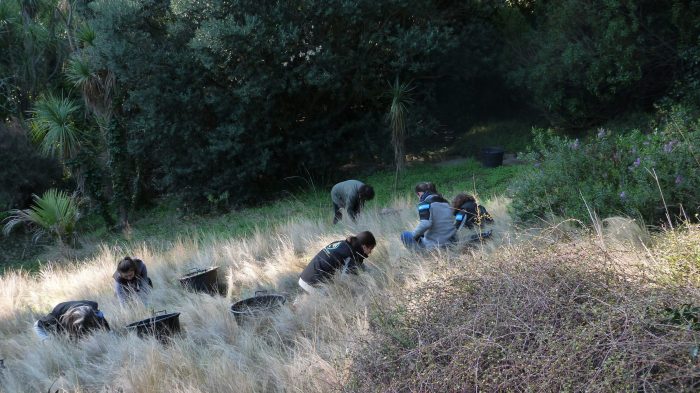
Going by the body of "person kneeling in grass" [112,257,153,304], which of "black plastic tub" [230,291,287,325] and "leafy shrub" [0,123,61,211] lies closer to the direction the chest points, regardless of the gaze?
the black plastic tub

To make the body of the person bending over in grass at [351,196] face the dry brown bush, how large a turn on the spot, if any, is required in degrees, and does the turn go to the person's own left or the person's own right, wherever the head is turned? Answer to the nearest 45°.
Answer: approximately 90° to the person's own right

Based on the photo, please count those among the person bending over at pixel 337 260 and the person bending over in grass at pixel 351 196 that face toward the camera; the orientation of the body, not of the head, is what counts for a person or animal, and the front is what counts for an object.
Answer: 0

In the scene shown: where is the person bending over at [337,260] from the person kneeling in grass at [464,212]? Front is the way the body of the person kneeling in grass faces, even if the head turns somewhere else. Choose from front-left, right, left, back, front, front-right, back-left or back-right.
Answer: front

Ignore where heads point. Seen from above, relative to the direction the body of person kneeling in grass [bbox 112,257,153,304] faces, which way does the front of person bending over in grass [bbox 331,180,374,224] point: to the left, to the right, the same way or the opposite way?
to the left

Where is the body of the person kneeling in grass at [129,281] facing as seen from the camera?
toward the camera

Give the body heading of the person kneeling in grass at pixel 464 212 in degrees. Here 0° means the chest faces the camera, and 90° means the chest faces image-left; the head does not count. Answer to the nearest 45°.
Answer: approximately 45°

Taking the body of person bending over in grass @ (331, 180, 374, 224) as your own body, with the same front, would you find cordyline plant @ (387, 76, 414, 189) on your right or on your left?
on your left

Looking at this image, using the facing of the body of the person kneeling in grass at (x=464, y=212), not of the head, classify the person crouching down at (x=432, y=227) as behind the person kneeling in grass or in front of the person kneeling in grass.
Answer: in front

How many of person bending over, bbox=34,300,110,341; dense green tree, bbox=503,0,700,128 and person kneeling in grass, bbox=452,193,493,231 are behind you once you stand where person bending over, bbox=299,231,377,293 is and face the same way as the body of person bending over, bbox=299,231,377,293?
1

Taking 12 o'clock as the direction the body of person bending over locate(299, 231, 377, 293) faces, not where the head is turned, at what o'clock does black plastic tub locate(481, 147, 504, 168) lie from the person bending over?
The black plastic tub is roughly at 10 o'clock from the person bending over.

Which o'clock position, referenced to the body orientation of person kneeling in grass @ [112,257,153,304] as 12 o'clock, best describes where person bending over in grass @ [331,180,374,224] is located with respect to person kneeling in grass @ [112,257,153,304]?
person bending over in grass @ [331,180,374,224] is roughly at 8 o'clock from person kneeling in grass @ [112,257,153,304].

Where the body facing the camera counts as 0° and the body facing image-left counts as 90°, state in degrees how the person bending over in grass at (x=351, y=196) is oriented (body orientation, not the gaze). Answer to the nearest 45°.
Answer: approximately 270°

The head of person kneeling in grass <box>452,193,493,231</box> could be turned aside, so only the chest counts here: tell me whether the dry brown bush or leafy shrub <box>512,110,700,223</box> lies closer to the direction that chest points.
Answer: the dry brown bush

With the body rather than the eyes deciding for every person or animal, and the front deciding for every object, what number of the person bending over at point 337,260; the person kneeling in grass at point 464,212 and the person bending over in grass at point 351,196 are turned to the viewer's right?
2

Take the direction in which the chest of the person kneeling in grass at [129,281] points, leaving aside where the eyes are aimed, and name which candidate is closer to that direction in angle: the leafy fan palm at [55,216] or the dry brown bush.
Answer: the dry brown bush

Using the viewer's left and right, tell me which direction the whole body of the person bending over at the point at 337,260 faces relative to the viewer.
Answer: facing to the right of the viewer

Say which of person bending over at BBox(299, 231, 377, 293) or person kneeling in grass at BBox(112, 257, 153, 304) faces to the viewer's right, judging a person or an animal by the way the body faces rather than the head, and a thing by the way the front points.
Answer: the person bending over
